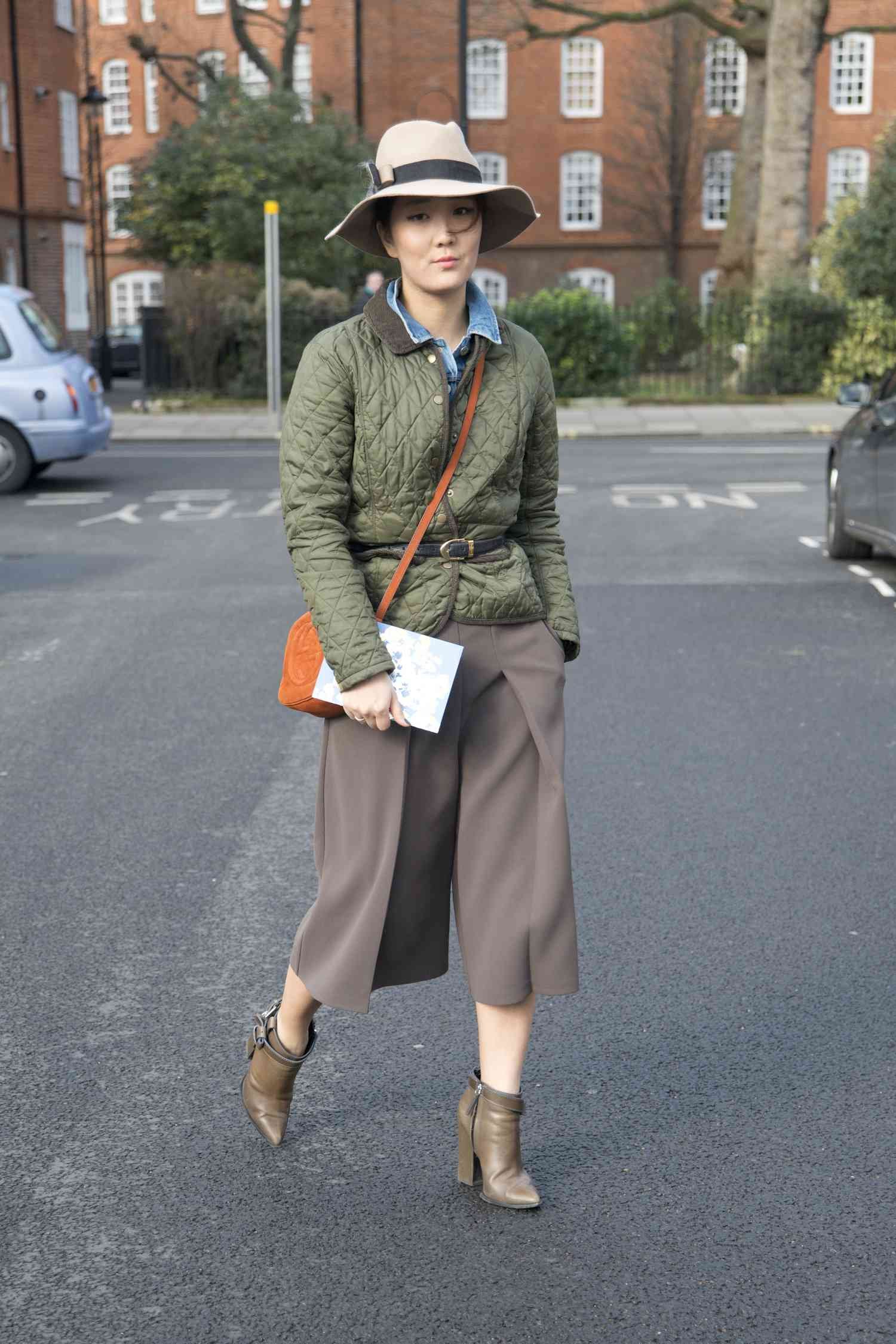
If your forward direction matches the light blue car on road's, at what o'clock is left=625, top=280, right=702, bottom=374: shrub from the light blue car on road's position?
The shrub is roughly at 3 o'clock from the light blue car on road.

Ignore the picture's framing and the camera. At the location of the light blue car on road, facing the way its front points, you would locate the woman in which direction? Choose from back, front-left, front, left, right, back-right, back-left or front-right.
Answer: back-left

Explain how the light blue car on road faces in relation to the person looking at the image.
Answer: facing away from the viewer and to the left of the viewer

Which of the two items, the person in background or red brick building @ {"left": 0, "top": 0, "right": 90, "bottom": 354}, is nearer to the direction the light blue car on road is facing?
the red brick building

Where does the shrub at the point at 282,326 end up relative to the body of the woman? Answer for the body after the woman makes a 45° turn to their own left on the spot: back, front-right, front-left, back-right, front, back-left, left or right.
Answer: back-left

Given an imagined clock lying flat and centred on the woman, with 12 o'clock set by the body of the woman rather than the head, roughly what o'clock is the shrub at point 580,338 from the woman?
The shrub is roughly at 6 o'clock from the woman.

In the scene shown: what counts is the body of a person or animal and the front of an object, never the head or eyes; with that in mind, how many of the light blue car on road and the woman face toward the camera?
1

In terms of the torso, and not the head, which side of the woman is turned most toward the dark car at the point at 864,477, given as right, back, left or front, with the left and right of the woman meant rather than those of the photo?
back

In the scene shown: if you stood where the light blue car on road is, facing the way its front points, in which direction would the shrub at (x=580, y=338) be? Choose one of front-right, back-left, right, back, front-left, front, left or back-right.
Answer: right

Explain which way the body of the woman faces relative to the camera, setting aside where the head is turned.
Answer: toward the camera

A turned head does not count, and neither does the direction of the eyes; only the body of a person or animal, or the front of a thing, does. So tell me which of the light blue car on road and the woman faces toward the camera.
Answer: the woman
